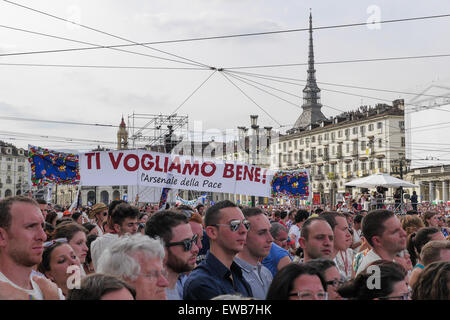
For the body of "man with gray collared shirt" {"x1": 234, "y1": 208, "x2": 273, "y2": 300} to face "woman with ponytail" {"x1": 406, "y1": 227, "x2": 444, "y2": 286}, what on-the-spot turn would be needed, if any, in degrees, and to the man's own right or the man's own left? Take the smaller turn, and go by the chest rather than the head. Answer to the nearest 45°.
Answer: approximately 90° to the man's own left

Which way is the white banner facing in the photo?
toward the camera

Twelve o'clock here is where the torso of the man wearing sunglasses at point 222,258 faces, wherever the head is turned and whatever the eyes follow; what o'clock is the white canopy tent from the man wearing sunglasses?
The white canopy tent is roughly at 8 o'clock from the man wearing sunglasses.

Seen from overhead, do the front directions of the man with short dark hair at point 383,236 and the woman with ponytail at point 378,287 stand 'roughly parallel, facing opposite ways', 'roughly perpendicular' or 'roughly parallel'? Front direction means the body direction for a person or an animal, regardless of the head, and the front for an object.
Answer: roughly parallel

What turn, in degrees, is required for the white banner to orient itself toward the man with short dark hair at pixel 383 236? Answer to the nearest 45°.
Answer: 0° — it already faces them

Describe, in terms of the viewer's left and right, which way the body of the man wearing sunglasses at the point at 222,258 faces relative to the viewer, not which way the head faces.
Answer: facing the viewer and to the right of the viewer

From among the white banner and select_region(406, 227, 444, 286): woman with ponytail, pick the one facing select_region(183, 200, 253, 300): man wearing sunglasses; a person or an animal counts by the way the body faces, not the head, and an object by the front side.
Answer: the white banner

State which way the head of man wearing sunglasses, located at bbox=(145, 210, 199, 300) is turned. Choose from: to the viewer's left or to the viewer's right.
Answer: to the viewer's right
